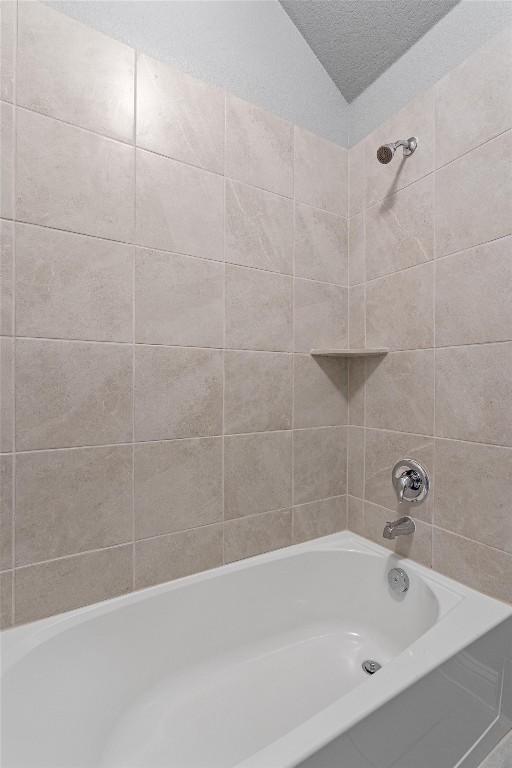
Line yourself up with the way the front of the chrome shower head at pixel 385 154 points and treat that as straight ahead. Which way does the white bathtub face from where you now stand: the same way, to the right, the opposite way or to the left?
to the left

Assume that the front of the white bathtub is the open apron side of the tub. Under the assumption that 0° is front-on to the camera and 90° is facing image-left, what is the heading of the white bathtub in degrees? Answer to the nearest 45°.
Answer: approximately 315°

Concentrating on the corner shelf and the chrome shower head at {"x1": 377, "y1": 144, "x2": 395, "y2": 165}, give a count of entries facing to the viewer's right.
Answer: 0

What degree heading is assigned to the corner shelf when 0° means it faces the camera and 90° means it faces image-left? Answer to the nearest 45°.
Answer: approximately 0°
